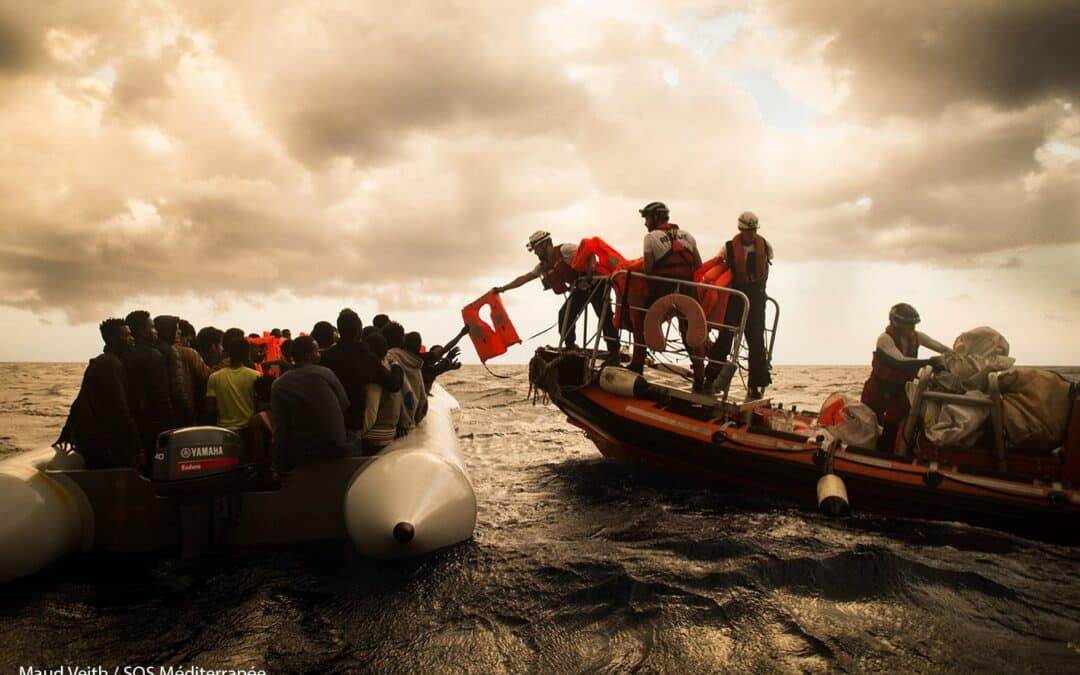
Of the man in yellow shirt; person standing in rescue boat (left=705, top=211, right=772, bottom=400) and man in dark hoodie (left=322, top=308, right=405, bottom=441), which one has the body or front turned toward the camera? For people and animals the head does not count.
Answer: the person standing in rescue boat

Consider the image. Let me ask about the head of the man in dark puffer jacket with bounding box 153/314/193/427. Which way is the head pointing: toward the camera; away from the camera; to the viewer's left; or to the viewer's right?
away from the camera

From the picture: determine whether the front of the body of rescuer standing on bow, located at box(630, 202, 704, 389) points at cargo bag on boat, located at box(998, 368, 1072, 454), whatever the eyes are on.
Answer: no

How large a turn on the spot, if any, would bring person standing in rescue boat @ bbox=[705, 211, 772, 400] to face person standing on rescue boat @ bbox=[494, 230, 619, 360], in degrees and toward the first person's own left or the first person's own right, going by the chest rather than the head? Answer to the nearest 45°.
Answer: approximately 90° to the first person's own right

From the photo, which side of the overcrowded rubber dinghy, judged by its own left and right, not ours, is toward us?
back

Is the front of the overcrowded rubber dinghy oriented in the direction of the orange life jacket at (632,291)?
no

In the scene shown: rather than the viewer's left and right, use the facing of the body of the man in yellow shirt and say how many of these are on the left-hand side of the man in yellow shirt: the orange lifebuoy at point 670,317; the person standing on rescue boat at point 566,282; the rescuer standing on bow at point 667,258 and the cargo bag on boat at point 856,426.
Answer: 0

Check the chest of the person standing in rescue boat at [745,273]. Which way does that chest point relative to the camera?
toward the camera

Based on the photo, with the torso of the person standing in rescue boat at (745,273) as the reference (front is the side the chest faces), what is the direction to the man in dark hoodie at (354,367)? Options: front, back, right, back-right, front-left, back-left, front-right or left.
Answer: front-right

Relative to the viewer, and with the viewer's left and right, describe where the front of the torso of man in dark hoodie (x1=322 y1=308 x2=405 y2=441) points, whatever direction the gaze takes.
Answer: facing away from the viewer and to the right of the viewer

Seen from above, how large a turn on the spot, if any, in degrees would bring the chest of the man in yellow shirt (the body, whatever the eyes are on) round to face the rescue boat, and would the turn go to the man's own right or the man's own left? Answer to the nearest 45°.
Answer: approximately 90° to the man's own right
